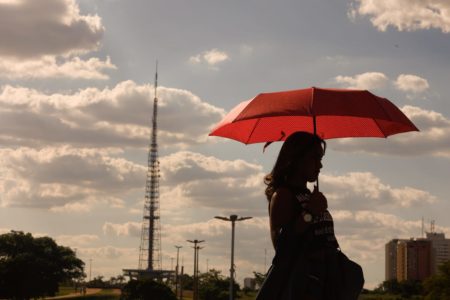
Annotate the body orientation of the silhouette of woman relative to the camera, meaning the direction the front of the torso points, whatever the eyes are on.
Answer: to the viewer's right
